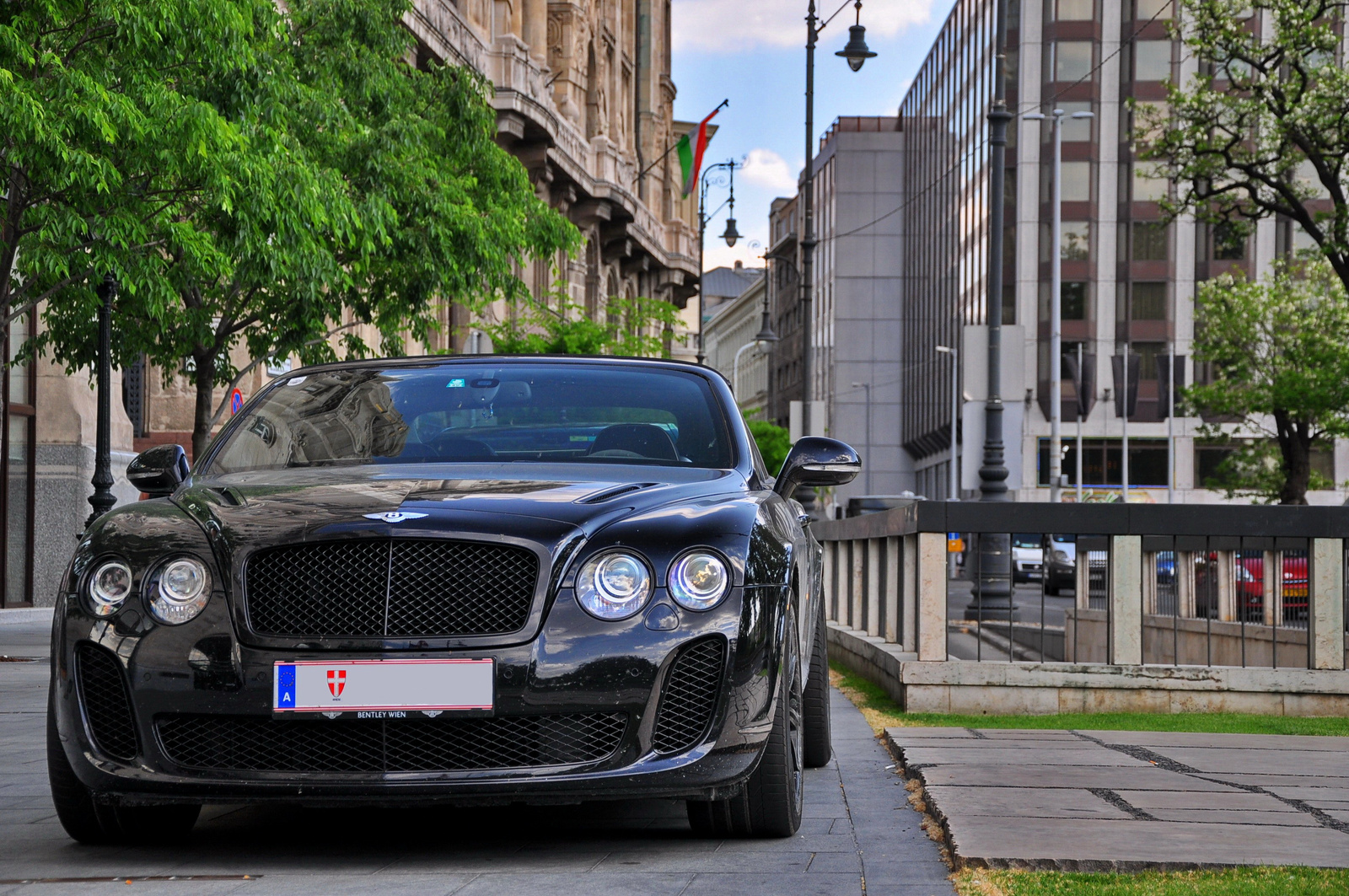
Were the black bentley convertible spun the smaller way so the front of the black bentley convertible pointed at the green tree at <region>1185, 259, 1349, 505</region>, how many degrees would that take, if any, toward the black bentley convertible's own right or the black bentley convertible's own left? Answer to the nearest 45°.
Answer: approximately 135° to the black bentley convertible's own left

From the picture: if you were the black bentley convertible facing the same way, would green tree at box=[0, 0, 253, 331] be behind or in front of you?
behind

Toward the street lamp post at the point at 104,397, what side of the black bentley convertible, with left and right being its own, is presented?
back

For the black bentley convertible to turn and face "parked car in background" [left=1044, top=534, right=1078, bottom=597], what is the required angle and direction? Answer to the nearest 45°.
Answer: approximately 135° to its left

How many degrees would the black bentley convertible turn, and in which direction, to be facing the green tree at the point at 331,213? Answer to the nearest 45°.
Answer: approximately 180°

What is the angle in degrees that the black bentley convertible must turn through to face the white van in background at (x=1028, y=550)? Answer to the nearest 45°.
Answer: approximately 135° to its left

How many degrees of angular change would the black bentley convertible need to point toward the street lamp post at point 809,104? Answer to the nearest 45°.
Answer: approximately 180°

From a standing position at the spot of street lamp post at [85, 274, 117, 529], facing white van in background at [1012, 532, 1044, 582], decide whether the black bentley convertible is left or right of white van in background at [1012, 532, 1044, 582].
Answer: right

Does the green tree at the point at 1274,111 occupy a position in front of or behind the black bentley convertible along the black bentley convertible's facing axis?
behind
